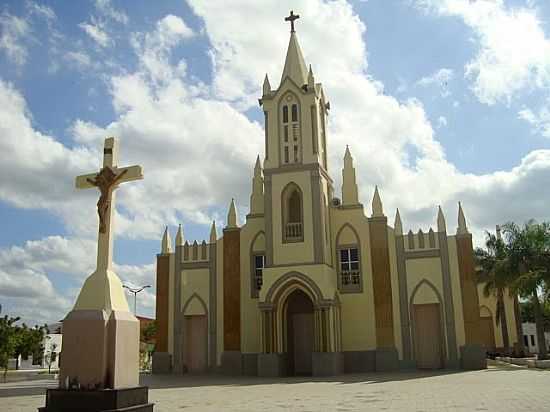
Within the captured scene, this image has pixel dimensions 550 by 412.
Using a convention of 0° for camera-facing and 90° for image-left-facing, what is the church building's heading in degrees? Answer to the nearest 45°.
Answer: approximately 0°

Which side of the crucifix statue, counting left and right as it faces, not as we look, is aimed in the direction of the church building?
back

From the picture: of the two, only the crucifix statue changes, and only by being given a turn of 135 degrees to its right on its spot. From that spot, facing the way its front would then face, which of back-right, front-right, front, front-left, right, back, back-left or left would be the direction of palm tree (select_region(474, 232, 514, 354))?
front-right

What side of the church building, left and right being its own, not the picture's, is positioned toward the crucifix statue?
front

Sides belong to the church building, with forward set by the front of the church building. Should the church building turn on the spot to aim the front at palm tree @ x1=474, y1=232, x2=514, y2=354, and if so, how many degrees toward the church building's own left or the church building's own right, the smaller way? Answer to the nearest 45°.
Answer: approximately 135° to the church building's own left

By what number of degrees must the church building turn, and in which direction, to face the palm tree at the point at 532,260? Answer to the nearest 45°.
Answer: approximately 90° to its left

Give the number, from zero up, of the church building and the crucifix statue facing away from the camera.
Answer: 0

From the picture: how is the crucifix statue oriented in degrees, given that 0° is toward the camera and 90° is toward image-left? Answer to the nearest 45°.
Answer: approximately 45°

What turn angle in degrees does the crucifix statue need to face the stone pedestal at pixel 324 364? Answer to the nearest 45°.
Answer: approximately 180°

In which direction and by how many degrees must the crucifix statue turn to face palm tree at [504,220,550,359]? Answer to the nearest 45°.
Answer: approximately 180°
